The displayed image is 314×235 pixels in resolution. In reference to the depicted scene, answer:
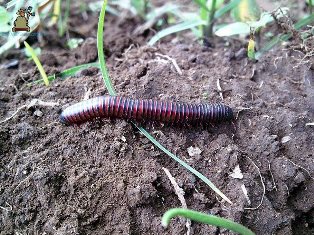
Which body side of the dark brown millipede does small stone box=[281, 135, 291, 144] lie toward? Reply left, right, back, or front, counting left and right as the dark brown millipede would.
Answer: back

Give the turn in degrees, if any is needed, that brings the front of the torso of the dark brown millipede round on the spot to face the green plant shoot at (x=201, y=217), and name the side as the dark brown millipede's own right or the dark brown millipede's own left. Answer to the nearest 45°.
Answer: approximately 90° to the dark brown millipede's own left

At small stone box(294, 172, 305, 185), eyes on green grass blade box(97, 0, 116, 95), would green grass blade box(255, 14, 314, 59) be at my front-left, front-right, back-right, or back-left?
front-right

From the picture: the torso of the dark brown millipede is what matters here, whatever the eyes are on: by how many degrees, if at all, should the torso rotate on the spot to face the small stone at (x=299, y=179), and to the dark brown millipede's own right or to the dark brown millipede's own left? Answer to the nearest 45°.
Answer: approximately 135° to the dark brown millipede's own left

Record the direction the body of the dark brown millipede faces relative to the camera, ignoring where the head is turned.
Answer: to the viewer's left

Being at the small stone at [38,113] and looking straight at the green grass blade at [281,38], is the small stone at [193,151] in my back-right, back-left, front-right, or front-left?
front-right

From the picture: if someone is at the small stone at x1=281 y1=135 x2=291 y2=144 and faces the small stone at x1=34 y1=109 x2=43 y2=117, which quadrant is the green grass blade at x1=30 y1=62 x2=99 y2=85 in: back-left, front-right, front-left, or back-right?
front-right
